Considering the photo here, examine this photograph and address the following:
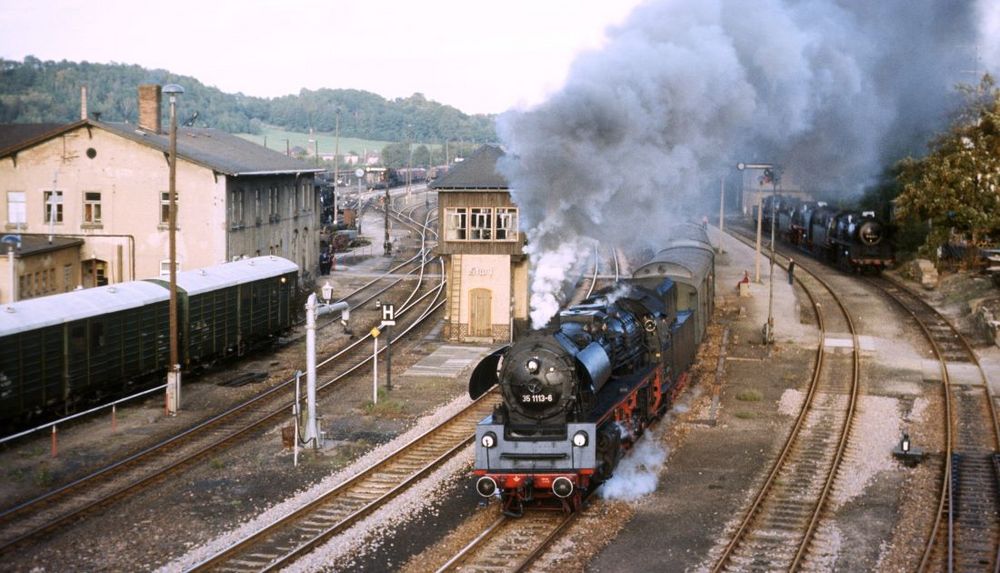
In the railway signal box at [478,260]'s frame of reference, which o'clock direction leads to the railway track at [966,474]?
The railway track is roughly at 11 o'clock from the railway signal box.

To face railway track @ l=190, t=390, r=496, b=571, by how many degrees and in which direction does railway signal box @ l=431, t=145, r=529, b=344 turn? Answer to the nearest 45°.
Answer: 0° — it already faces it

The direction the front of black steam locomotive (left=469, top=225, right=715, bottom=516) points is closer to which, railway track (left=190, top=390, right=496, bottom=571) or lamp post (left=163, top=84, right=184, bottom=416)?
the railway track

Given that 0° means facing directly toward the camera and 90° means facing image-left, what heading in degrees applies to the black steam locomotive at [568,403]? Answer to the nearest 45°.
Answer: approximately 45°

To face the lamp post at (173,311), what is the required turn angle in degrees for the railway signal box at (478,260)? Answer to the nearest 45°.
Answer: approximately 45° to its right

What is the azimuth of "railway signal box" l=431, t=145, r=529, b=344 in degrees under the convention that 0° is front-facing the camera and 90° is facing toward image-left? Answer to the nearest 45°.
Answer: approximately 0°

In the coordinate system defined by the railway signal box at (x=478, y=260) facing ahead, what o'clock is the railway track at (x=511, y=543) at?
The railway track is roughly at 12 o'clock from the railway signal box.

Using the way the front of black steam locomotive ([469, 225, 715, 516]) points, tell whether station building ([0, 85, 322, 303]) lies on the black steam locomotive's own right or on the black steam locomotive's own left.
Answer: on the black steam locomotive's own right
